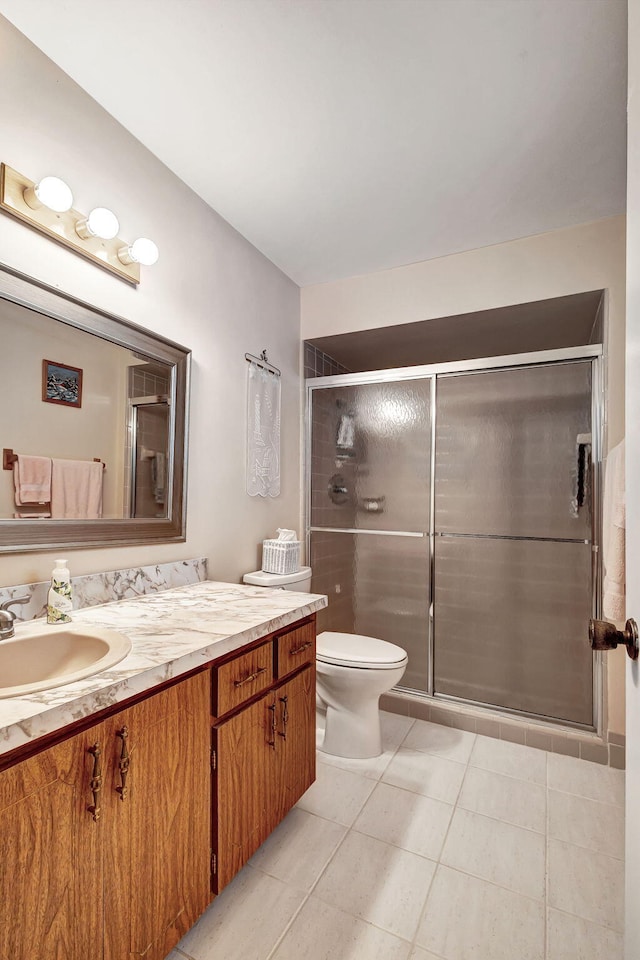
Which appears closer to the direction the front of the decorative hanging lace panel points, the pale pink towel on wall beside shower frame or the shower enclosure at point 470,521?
the pale pink towel on wall beside shower frame

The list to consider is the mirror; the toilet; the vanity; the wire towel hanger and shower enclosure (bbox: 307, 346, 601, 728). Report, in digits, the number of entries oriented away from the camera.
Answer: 0

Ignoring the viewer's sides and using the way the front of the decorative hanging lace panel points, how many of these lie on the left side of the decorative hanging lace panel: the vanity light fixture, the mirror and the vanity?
0

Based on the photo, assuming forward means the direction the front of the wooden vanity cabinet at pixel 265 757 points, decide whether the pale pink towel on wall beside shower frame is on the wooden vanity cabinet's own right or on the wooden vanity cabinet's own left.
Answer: on the wooden vanity cabinet's own left

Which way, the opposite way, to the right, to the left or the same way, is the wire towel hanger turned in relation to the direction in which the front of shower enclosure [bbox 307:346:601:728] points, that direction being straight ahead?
to the left

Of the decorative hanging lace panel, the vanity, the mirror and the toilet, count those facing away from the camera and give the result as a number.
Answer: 0

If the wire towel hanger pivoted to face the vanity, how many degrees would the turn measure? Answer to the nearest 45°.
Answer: approximately 45° to its right

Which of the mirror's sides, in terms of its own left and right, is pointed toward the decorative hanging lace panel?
left

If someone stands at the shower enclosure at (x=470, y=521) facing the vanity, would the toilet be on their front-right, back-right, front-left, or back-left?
front-right

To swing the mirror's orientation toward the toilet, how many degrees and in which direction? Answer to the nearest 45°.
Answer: approximately 45° to its left

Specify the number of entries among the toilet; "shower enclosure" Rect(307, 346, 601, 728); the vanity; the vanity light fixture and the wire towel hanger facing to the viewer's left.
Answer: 0

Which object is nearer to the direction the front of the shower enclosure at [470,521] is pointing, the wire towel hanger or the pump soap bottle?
the pump soap bottle

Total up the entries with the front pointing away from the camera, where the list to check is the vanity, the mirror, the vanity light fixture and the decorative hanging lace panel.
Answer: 0

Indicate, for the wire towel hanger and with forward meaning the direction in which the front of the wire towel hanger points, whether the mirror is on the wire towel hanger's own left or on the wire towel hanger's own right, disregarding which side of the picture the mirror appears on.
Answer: on the wire towel hanger's own right

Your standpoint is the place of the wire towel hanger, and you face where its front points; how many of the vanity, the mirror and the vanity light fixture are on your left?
0

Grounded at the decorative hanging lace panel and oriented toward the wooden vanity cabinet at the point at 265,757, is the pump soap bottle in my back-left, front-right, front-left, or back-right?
front-right

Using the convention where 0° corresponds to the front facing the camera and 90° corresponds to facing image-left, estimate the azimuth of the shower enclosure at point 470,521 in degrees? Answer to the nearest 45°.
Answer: approximately 0°

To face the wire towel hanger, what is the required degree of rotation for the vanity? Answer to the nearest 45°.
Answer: approximately 135° to its left

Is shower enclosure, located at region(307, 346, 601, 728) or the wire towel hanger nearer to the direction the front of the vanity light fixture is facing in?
the shower enclosure

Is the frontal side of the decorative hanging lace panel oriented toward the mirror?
no
